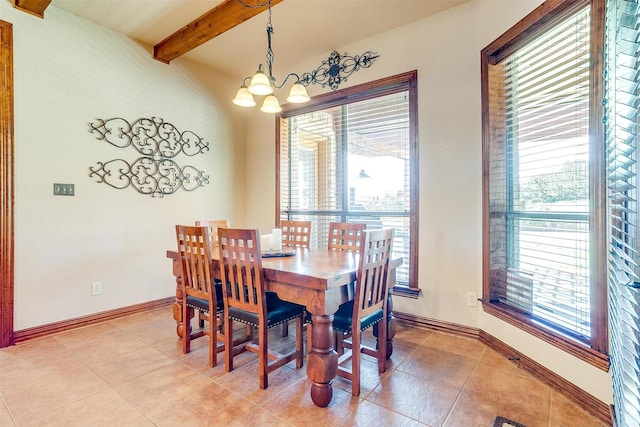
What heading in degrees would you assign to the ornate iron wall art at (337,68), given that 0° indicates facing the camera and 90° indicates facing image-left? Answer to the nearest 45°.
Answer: approximately 45°

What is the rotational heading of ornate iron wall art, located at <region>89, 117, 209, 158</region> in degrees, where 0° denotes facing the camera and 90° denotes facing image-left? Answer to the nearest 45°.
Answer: approximately 315°

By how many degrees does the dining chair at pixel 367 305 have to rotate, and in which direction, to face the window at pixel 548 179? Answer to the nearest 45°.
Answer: approximately 135° to its right

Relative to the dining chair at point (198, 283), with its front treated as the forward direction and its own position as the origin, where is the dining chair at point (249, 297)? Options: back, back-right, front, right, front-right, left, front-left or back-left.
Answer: right

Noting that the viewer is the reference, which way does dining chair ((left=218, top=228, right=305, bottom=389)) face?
facing away from the viewer and to the right of the viewer

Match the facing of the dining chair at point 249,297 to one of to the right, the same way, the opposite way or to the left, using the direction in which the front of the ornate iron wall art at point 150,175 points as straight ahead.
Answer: to the left

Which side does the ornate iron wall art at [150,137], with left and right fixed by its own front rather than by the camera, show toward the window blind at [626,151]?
front

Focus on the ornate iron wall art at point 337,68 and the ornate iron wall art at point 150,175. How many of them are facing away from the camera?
0

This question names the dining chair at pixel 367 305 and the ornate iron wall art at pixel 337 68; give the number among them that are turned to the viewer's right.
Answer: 0

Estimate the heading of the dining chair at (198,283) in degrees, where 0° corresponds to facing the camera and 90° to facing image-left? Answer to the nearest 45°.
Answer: approximately 225°

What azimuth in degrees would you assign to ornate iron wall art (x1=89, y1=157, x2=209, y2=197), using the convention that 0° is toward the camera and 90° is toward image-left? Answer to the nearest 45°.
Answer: approximately 315°

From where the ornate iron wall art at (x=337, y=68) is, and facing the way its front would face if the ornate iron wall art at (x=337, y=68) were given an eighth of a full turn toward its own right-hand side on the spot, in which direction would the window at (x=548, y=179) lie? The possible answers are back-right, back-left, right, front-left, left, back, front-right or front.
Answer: back-left

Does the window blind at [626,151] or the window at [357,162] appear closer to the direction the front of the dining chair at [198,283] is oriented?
the window
